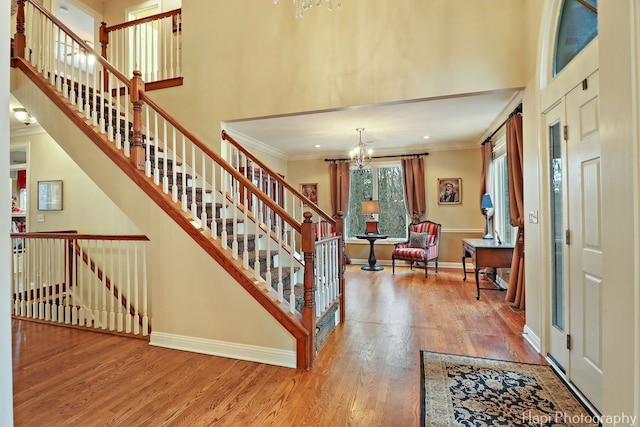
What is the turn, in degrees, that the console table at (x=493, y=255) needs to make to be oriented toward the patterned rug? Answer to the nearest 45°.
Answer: approximately 90° to its left

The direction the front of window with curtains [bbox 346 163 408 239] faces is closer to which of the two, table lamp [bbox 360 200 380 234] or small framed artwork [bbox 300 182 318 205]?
the table lamp

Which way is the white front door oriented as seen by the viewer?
to the viewer's left

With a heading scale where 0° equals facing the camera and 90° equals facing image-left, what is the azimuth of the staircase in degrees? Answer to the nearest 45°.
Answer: approximately 315°

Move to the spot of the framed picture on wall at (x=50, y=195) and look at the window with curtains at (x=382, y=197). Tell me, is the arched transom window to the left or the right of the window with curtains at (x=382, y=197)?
right

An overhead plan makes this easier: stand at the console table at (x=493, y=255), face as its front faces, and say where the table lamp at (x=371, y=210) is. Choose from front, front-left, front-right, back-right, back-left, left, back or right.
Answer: front-right

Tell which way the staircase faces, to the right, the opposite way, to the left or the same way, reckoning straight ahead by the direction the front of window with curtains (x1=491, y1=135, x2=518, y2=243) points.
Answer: the opposite way

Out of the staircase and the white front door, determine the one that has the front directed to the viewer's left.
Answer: the white front door

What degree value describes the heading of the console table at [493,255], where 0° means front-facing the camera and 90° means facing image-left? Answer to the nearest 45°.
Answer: approximately 90°

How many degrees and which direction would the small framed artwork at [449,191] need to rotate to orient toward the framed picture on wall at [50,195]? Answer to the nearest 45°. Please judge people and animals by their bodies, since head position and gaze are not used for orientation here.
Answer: approximately 45° to its right

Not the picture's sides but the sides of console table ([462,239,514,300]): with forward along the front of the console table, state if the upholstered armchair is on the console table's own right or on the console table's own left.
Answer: on the console table's own right
